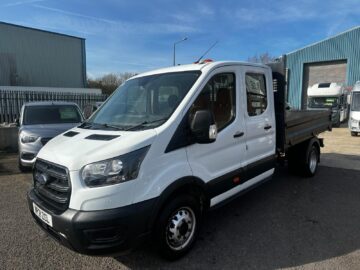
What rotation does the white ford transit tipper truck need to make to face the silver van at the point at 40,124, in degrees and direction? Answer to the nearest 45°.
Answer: approximately 90° to its right

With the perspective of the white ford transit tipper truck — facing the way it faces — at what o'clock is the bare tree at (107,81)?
The bare tree is roughly at 4 o'clock from the white ford transit tipper truck.

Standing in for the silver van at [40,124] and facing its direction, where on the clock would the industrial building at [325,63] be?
The industrial building is roughly at 8 o'clock from the silver van.

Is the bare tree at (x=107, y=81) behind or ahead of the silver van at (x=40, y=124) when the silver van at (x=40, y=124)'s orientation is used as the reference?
behind

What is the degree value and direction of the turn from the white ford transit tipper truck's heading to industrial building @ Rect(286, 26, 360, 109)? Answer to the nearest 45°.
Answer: approximately 180°

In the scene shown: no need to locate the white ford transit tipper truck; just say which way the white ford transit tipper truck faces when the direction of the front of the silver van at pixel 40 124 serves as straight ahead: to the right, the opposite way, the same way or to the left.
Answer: to the right

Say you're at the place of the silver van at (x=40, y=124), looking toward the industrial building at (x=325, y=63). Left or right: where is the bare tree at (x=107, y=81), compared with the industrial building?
left

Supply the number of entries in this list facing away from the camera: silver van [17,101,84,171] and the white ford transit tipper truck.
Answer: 0
